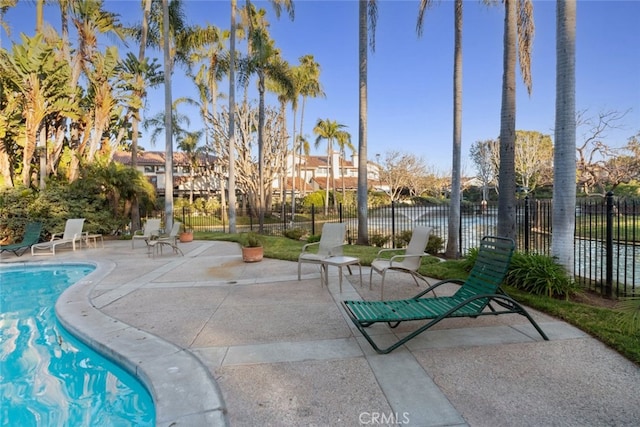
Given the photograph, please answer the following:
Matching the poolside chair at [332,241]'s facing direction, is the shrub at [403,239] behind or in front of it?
behind

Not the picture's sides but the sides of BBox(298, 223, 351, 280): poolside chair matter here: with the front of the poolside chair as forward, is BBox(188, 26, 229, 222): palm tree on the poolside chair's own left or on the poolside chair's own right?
on the poolside chair's own right

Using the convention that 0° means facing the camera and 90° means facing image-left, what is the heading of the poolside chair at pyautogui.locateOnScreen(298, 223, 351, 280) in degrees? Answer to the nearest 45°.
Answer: approximately 45°

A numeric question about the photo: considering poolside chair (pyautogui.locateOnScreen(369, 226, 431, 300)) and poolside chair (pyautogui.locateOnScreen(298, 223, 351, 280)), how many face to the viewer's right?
0

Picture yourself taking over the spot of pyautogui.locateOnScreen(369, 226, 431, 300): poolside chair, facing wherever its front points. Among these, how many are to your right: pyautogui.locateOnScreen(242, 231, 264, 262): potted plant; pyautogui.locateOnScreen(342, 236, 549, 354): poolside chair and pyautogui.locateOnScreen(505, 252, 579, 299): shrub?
1

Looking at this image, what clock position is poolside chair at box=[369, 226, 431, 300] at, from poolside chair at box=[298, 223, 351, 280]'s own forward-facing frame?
poolside chair at box=[369, 226, 431, 300] is roughly at 9 o'clock from poolside chair at box=[298, 223, 351, 280].

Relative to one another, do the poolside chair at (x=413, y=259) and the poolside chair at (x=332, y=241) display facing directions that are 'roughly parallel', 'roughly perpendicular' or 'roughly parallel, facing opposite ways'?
roughly parallel

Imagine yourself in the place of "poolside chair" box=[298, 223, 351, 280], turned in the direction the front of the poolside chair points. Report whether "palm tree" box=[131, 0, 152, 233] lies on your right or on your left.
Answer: on your right

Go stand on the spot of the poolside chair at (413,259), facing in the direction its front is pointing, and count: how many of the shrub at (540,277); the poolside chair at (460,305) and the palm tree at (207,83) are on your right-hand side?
1

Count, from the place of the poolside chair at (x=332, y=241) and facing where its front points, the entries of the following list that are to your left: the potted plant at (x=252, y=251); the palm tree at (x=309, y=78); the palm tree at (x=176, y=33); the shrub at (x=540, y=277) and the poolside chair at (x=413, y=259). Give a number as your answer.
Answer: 2

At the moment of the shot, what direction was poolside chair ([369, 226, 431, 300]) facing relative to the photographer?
facing the viewer and to the left of the viewer
